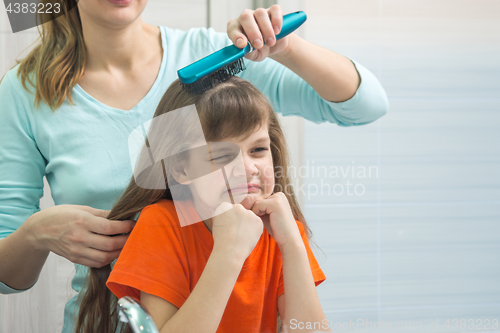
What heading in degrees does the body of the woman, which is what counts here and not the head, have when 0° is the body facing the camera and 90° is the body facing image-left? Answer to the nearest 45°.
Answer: approximately 315°

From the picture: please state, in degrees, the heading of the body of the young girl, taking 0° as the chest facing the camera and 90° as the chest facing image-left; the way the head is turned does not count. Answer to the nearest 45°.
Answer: approximately 315°
